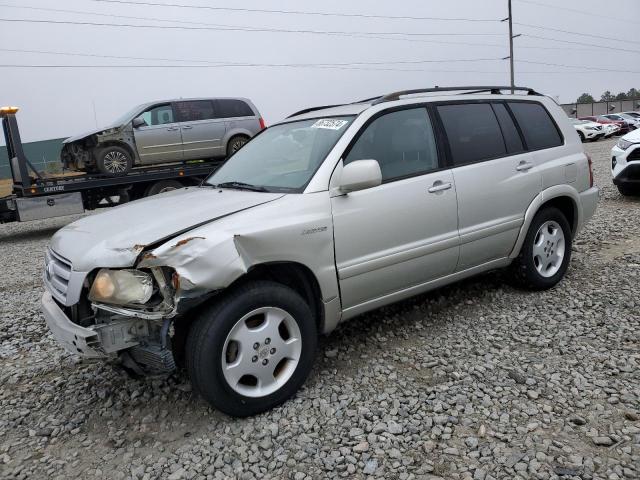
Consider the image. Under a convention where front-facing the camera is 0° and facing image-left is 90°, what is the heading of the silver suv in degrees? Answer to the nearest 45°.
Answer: approximately 45°

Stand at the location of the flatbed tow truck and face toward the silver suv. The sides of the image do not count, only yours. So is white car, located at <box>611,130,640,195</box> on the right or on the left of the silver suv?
left

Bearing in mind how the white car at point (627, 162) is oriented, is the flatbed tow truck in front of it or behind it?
in front

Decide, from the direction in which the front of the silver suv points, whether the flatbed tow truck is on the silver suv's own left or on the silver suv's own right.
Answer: on the silver suv's own right

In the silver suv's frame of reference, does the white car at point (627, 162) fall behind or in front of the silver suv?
behind

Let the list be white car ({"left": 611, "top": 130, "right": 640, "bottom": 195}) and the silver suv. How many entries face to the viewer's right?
0

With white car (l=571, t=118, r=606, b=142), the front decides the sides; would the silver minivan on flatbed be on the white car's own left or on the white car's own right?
on the white car's own right

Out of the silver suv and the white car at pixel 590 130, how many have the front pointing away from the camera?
0

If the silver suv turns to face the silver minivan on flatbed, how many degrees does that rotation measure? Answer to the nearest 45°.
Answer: approximately 135° to its right

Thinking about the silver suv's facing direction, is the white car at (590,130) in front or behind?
behind

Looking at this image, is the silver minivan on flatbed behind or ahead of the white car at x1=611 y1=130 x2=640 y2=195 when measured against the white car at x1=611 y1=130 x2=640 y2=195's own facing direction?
ahead

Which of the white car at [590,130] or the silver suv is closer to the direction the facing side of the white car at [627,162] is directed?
the silver suv
